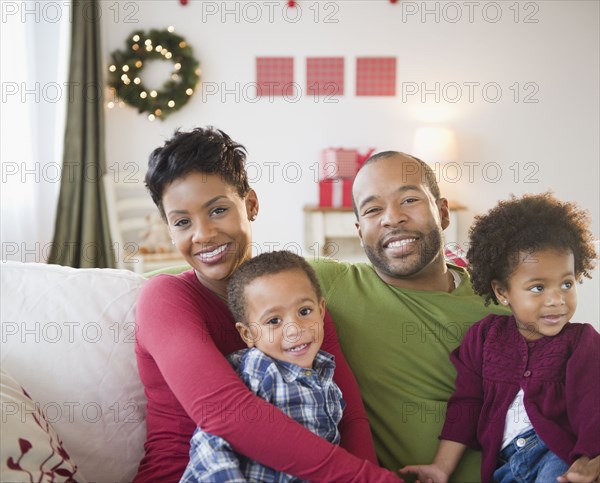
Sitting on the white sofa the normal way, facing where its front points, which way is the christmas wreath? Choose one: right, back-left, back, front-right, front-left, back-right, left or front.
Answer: back

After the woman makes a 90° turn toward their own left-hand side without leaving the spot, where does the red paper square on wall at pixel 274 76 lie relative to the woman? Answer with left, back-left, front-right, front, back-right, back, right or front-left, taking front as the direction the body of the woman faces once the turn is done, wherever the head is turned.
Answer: front-left

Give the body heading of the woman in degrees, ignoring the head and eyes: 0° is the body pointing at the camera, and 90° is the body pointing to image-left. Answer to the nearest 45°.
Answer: approximately 315°

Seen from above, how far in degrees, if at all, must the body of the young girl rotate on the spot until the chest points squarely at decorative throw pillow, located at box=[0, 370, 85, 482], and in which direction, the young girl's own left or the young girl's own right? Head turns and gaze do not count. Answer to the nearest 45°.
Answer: approximately 45° to the young girl's own right

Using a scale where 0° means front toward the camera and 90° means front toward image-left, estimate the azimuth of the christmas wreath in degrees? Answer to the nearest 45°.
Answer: approximately 0°

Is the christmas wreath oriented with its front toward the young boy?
yes
